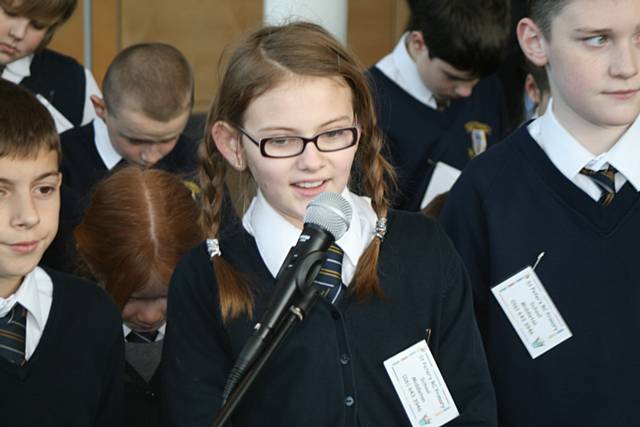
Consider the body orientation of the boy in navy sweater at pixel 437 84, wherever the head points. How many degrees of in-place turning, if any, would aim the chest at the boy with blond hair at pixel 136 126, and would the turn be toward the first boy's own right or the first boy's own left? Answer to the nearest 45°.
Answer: approximately 90° to the first boy's own right

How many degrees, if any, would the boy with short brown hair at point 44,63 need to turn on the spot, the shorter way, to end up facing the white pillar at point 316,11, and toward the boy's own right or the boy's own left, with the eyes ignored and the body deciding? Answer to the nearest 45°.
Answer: approximately 135° to the boy's own left

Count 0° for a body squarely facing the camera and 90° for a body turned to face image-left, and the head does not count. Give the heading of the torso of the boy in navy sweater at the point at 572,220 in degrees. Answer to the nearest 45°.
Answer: approximately 315°

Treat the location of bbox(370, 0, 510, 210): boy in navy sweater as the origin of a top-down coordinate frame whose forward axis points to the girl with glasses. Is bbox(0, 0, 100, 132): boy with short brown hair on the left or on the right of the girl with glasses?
right

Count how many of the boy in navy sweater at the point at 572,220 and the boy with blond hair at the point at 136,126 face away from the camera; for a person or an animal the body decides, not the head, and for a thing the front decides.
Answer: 0

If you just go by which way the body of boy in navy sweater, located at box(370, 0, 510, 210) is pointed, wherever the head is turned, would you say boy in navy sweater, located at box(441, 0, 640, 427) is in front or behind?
in front

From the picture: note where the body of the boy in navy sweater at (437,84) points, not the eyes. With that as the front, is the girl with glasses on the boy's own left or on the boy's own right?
on the boy's own right

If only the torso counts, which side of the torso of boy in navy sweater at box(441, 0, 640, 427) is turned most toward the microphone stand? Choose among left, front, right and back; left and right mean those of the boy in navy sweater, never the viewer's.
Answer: right

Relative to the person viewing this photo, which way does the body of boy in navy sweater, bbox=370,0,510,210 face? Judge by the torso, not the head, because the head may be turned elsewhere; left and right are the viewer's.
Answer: facing the viewer and to the right of the viewer
